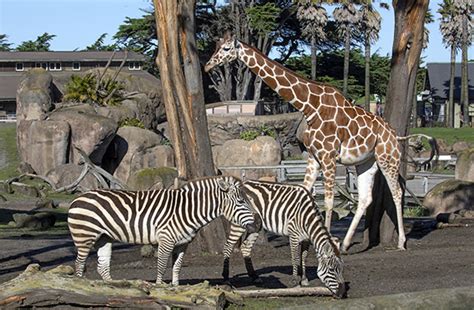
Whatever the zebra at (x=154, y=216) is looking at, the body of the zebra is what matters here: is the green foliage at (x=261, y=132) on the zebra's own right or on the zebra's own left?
on the zebra's own left

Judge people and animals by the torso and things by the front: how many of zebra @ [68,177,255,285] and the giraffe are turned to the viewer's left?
1

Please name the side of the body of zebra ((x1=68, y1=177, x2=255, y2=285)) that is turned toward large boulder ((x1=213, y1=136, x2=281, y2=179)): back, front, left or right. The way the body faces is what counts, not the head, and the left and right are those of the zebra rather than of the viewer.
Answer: left

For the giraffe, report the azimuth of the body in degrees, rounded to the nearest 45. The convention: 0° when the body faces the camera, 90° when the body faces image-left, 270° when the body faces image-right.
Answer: approximately 90°

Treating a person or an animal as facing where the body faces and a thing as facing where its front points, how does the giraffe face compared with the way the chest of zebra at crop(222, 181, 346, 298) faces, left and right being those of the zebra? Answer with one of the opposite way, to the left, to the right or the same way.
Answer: the opposite way

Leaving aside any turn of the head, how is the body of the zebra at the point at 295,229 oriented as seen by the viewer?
to the viewer's right

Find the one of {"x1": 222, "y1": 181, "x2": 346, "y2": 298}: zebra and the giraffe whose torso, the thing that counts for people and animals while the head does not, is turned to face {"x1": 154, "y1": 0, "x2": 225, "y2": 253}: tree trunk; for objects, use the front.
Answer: the giraffe

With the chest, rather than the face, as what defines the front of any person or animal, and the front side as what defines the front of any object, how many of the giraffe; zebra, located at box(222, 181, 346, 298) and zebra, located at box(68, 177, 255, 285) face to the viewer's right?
2

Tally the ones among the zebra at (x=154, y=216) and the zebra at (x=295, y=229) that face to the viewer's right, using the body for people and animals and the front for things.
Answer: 2

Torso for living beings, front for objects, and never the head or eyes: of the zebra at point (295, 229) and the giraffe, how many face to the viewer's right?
1

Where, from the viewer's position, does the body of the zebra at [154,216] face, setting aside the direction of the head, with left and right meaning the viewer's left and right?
facing to the right of the viewer
